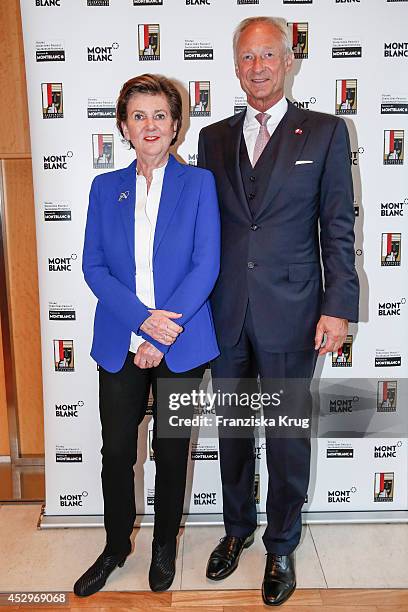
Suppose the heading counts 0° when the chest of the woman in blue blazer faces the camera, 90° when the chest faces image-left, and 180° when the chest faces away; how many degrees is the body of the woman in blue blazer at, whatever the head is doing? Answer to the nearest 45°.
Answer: approximately 0°

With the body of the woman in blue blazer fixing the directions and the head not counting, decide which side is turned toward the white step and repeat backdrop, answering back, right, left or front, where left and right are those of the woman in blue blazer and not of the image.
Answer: back

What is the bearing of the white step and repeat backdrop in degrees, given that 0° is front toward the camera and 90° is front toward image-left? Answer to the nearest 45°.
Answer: approximately 0°

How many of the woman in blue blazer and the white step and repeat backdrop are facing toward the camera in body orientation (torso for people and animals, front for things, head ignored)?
2

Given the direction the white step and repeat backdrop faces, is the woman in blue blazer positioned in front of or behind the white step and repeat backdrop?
in front
